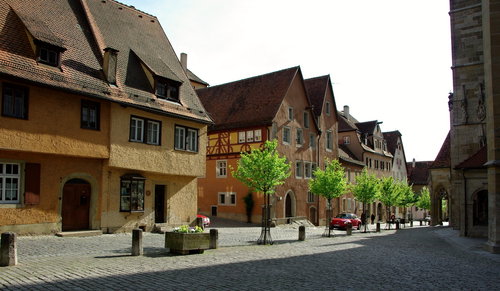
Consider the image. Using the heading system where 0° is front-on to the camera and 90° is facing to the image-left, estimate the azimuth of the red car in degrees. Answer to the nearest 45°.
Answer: approximately 45°

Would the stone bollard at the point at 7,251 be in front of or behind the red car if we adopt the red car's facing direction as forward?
in front

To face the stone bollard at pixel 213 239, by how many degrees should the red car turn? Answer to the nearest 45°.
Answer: approximately 45° to its left

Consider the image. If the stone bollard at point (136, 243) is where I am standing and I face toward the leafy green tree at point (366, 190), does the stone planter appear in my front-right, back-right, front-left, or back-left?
front-right

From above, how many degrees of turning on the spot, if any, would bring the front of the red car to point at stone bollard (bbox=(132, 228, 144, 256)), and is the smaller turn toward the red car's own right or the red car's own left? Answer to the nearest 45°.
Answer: approximately 45° to the red car's own left

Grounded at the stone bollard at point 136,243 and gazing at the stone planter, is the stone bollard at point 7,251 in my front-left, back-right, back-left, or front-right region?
back-right

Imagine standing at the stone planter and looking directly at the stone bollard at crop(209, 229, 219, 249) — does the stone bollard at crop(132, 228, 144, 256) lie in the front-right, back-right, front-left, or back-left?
back-left

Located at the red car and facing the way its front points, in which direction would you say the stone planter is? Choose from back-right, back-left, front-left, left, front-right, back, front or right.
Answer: front-left
